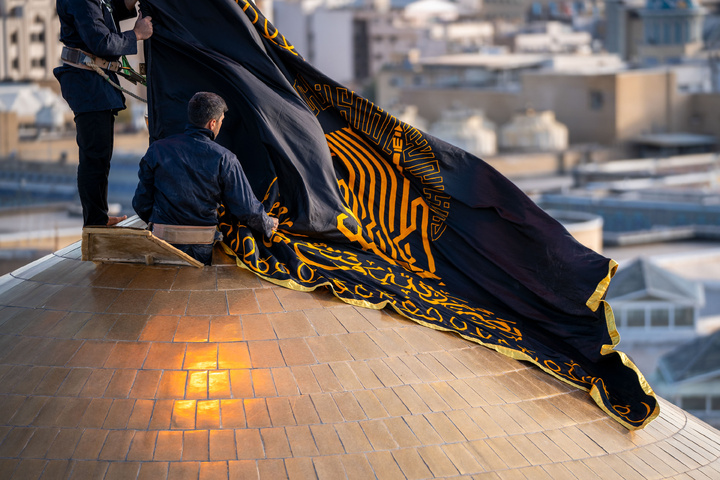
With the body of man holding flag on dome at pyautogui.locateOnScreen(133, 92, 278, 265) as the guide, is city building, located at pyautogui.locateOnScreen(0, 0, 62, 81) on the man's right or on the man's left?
on the man's left

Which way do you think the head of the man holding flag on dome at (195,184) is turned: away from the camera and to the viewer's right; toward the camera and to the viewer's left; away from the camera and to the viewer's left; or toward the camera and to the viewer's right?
away from the camera and to the viewer's right

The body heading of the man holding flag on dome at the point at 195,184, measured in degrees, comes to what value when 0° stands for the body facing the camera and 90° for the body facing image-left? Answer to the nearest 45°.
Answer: approximately 225°

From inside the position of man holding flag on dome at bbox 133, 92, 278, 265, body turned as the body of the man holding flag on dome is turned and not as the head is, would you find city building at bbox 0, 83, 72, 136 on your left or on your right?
on your left
